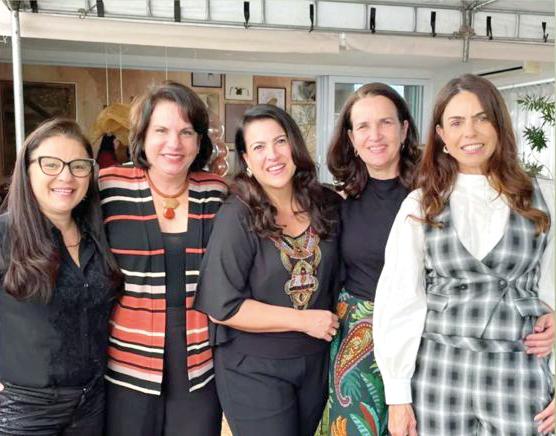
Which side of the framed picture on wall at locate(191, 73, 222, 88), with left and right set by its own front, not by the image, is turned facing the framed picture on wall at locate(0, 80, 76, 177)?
right

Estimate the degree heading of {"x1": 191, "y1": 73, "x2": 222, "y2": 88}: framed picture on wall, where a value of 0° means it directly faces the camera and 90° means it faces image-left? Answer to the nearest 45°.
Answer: approximately 0°

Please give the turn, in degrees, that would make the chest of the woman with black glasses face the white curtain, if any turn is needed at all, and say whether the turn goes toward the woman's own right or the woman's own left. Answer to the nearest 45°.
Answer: approximately 90° to the woman's own left

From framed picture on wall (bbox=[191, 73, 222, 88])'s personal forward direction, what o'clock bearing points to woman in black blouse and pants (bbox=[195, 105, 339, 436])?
The woman in black blouse and pants is roughly at 12 o'clock from the framed picture on wall.

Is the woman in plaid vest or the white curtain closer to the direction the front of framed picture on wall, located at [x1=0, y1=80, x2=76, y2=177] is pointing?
the woman in plaid vest

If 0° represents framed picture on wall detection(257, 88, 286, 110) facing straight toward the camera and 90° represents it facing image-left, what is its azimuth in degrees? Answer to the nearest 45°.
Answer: approximately 0°

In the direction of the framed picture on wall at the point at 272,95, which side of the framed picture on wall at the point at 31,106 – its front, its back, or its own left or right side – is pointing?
left

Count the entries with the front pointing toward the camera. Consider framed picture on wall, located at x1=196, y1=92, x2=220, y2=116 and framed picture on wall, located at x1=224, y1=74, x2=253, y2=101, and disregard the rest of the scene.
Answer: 2
